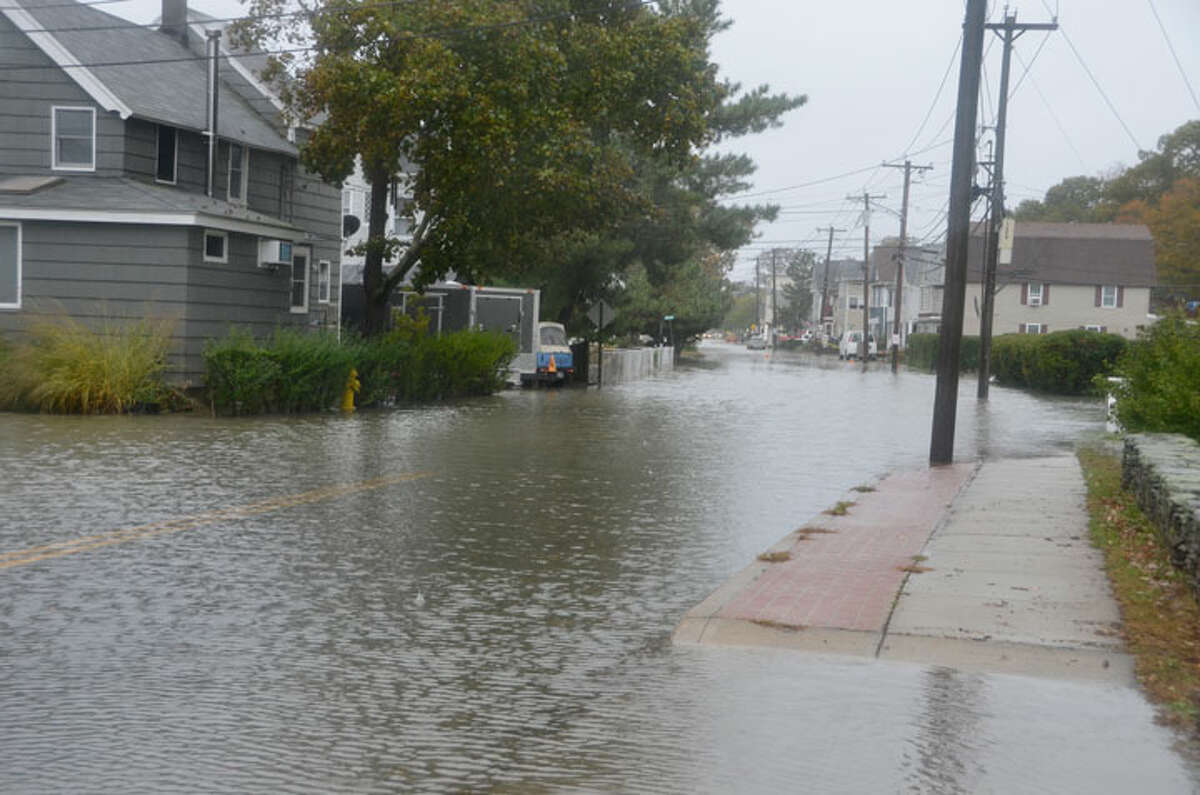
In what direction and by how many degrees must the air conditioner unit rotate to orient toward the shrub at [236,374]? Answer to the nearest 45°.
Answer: approximately 45° to its right

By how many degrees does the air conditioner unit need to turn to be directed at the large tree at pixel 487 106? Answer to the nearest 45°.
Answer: approximately 45° to its left

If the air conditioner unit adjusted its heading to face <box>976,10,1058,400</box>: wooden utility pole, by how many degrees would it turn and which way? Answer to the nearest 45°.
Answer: approximately 45° to its left

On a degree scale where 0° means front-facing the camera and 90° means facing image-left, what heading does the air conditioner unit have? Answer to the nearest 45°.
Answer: approximately 315°

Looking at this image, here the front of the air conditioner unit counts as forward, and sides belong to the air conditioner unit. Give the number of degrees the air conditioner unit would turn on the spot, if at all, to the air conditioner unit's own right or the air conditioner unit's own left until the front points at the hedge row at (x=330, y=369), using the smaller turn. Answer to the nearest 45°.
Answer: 0° — it already faces it
